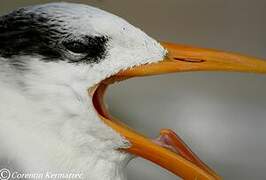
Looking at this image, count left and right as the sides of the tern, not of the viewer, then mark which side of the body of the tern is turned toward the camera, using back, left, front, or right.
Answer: right
